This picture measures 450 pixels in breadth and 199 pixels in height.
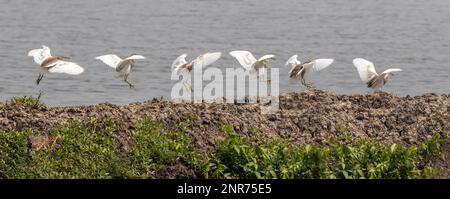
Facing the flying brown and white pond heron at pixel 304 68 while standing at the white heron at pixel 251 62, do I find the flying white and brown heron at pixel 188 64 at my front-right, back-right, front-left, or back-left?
back-right

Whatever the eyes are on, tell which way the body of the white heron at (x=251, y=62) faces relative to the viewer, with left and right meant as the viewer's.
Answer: facing away from the viewer and to the right of the viewer
